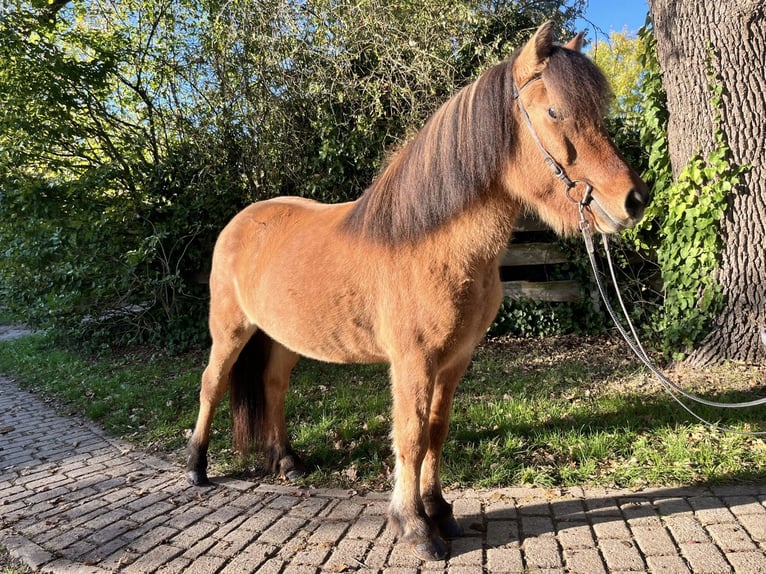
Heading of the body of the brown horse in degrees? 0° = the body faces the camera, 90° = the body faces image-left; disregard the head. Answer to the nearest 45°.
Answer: approximately 315°

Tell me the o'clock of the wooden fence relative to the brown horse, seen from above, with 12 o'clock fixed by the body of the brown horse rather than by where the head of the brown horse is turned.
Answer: The wooden fence is roughly at 8 o'clock from the brown horse.

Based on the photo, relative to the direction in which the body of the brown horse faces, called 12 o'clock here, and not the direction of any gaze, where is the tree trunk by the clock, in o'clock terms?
The tree trunk is roughly at 9 o'clock from the brown horse.
